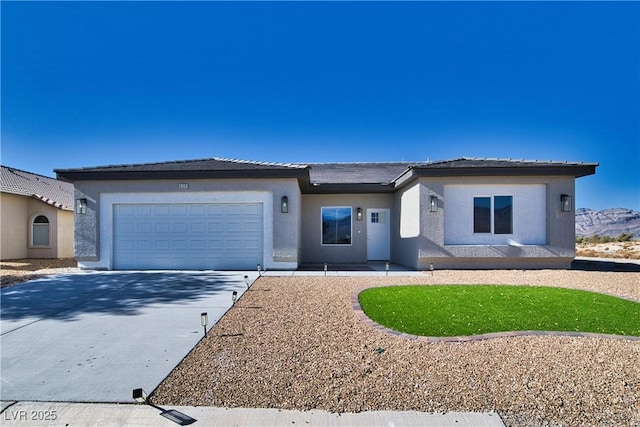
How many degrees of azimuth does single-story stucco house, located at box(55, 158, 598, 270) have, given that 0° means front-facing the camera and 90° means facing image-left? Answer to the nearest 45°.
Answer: approximately 0°

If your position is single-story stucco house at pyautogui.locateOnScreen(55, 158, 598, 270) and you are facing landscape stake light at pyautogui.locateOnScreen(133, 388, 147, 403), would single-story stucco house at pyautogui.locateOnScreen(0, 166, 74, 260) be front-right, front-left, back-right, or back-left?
back-right

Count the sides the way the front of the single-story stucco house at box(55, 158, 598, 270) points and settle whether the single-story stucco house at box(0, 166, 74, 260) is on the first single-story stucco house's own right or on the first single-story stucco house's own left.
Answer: on the first single-story stucco house's own right

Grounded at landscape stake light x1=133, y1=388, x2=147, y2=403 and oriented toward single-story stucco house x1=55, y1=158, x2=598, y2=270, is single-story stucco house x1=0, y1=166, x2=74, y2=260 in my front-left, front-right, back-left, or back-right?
front-left

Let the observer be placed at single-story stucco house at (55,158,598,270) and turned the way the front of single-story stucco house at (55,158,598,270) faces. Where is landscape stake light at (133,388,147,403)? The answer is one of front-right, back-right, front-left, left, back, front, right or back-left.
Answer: front

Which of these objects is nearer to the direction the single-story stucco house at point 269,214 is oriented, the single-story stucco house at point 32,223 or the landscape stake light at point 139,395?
the landscape stake light
